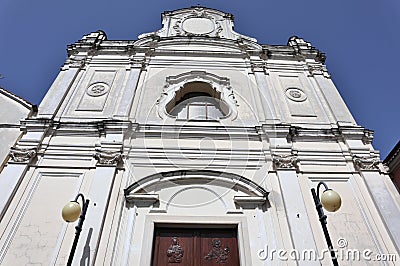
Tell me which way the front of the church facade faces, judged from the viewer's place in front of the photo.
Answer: facing the viewer
